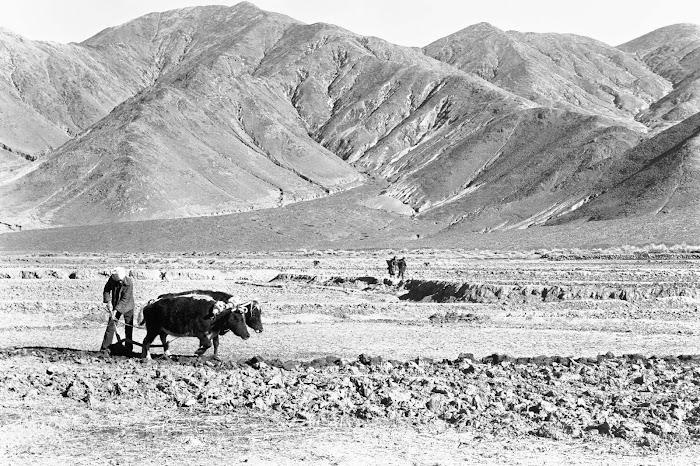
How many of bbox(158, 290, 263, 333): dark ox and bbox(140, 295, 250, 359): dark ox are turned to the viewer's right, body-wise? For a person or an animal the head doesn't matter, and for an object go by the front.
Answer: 2

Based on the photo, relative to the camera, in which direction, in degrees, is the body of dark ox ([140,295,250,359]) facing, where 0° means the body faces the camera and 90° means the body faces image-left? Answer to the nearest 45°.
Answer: approximately 270°

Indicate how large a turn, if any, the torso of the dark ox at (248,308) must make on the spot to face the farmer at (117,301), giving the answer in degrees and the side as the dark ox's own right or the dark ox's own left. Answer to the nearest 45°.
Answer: approximately 180°

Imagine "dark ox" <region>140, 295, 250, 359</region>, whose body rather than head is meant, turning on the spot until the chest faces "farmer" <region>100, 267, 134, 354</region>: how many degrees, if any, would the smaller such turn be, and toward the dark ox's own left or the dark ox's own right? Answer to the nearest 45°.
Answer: approximately 135° to the dark ox's own left

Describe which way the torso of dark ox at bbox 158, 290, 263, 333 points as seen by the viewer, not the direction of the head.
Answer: to the viewer's right
